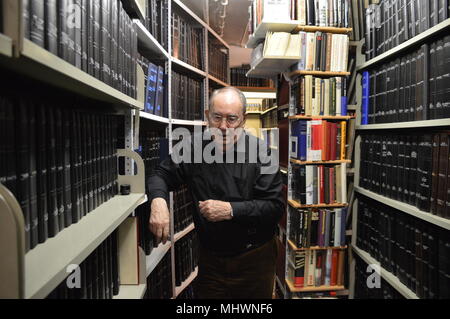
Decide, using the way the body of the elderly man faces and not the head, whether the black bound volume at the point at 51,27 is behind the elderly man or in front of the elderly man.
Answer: in front

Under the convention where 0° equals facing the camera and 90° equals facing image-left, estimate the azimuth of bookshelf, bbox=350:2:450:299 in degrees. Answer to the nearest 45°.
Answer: approximately 90°

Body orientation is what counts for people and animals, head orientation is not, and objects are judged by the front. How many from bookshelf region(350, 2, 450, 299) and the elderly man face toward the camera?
1

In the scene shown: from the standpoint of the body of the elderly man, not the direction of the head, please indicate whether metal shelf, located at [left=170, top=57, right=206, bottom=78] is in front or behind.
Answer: behind

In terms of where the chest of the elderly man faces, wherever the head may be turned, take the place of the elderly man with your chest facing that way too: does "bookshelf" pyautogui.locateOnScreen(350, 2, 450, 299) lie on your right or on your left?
on your left

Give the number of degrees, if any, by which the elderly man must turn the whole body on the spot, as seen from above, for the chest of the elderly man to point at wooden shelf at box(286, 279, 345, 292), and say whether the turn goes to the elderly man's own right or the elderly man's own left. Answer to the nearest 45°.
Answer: approximately 135° to the elderly man's own left

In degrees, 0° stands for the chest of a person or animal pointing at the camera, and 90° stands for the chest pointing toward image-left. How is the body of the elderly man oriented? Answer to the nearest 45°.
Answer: approximately 0°

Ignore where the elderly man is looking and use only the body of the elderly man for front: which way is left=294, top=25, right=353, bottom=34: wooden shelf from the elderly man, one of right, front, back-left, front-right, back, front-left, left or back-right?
back-left

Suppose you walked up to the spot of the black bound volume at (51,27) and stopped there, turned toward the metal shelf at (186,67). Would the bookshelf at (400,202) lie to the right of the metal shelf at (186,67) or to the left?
right
